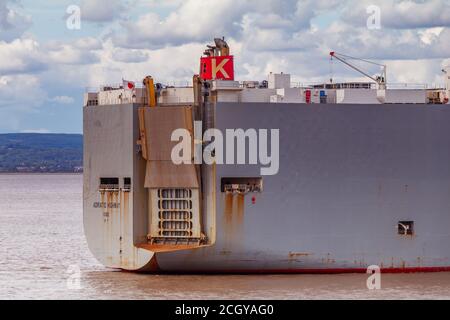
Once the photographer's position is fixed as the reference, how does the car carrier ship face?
facing away from the viewer and to the right of the viewer
